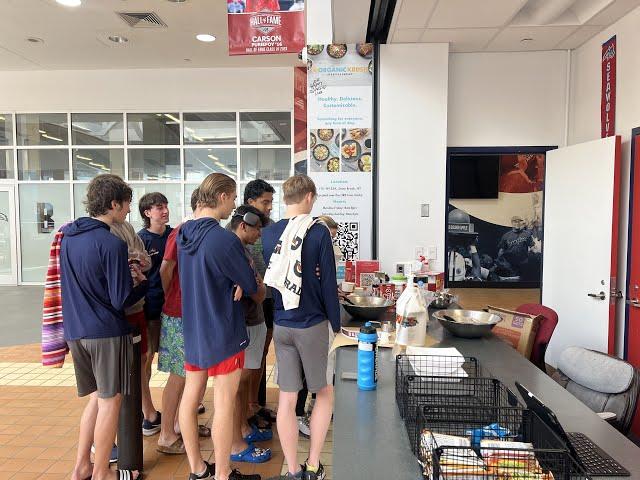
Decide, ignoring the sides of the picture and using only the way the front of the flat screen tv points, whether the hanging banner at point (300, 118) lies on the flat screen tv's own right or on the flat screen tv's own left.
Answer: on the flat screen tv's own right

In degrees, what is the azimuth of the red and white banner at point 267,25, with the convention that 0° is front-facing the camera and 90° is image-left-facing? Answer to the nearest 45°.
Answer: approximately 0°

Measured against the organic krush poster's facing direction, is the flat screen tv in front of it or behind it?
behind

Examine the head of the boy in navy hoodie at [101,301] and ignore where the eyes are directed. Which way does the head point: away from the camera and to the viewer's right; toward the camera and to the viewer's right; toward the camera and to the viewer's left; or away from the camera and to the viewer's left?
away from the camera and to the viewer's right

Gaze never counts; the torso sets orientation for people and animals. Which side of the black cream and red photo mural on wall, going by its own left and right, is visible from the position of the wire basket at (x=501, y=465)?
front

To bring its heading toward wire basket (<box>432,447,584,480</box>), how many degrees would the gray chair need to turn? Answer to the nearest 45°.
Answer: approximately 45° to its left

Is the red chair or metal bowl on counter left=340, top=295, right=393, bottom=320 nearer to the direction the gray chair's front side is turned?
the metal bowl on counter

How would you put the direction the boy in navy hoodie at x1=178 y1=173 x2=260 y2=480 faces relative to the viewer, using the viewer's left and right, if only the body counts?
facing away from the viewer and to the right of the viewer

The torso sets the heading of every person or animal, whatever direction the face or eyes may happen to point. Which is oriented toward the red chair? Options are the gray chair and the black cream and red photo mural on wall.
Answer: the black cream and red photo mural on wall

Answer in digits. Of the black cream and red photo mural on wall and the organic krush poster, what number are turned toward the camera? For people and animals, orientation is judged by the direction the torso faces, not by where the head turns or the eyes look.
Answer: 2

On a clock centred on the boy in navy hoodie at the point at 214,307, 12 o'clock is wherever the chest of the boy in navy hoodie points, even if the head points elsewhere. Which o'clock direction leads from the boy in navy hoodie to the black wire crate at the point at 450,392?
The black wire crate is roughly at 3 o'clock from the boy in navy hoodie.

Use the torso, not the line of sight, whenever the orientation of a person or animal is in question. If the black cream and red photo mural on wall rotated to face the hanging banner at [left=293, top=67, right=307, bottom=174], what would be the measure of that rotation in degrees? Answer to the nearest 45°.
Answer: approximately 45° to its right

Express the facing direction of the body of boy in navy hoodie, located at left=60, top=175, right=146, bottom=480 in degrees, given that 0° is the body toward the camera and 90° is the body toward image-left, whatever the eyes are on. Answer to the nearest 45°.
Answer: approximately 225°

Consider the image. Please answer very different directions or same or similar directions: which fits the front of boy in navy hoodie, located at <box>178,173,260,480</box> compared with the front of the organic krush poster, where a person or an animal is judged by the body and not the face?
very different directions
